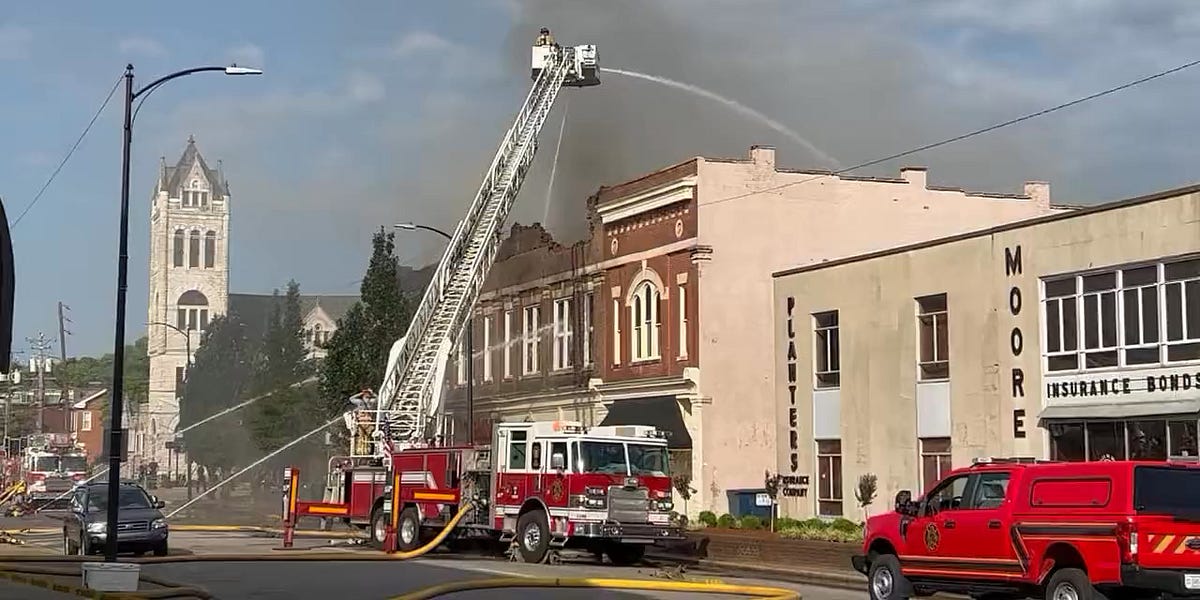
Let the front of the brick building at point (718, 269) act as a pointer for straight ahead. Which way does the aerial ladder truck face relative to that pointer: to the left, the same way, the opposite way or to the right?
to the left

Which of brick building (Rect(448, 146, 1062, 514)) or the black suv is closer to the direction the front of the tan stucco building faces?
the black suv

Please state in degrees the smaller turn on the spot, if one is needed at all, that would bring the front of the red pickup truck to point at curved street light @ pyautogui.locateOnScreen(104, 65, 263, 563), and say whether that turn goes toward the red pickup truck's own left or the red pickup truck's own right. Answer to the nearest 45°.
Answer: approximately 45° to the red pickup truck's own left

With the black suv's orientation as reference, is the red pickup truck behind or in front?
in front

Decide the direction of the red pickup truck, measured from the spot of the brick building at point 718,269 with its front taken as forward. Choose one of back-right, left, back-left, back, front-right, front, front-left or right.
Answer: front-left

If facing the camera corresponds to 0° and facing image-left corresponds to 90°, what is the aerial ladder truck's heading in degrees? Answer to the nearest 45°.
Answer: approximately 315°

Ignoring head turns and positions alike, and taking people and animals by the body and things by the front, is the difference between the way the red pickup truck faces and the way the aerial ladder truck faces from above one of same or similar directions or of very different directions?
very different directions

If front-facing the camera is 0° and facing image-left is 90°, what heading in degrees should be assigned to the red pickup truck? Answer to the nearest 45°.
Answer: approximately 135°

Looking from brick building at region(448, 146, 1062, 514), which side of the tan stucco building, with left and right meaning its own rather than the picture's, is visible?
right

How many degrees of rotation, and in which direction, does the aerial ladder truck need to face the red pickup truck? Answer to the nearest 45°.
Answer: approximately 45° to its right
